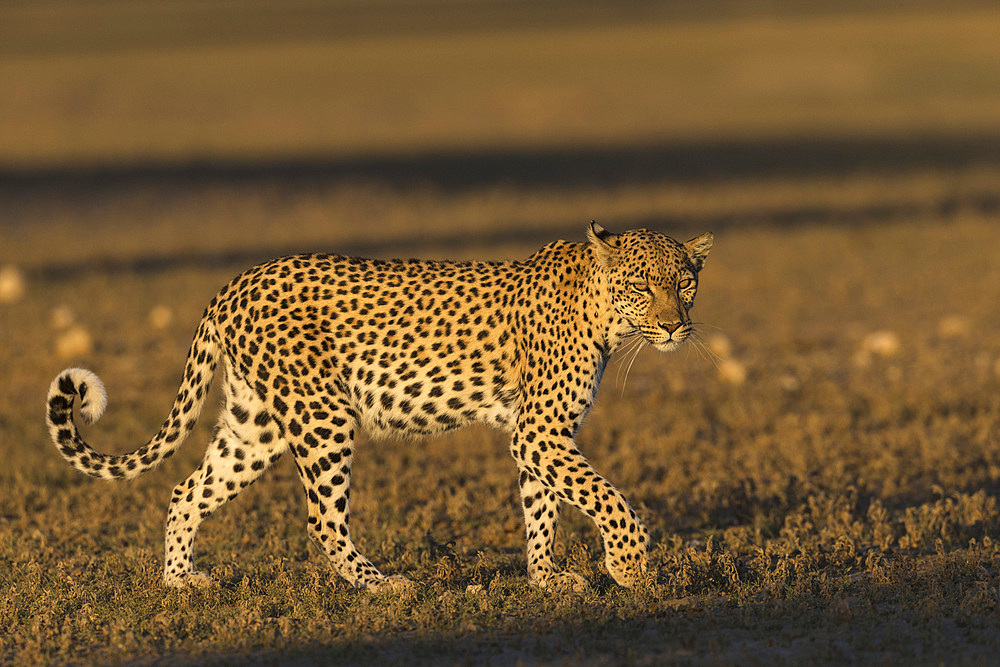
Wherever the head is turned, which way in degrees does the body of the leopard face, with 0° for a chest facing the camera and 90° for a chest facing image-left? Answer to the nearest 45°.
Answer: approximately 270°

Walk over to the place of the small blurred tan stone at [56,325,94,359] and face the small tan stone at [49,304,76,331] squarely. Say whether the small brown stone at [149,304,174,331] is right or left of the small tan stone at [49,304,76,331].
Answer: right

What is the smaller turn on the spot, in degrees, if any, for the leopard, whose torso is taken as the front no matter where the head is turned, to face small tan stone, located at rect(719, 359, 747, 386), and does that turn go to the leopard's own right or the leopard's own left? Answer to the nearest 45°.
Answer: approximately 45° to the leopard's own left

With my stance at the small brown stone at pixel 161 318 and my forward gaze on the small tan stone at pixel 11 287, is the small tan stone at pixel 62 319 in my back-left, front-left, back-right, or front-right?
front-left

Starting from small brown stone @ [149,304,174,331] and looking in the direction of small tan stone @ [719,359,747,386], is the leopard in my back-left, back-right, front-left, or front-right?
front-right
